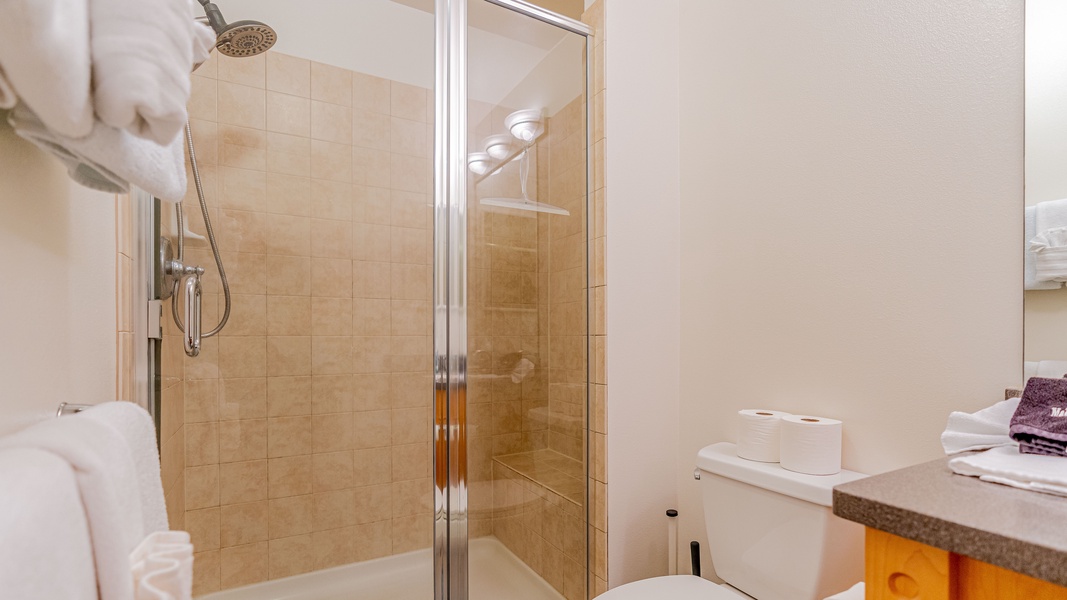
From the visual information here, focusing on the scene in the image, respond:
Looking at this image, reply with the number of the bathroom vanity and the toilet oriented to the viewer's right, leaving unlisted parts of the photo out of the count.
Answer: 0

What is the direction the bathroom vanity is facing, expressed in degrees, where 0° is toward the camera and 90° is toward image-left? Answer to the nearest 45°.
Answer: approximately 45°

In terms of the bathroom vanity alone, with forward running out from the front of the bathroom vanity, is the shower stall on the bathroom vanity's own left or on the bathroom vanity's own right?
on the bathroom vanity's own right

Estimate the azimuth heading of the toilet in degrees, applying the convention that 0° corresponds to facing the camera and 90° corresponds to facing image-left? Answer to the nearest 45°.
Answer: approximately 45°

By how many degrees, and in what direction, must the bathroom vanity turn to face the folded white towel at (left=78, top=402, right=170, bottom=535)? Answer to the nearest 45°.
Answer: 0° — it already faces it
